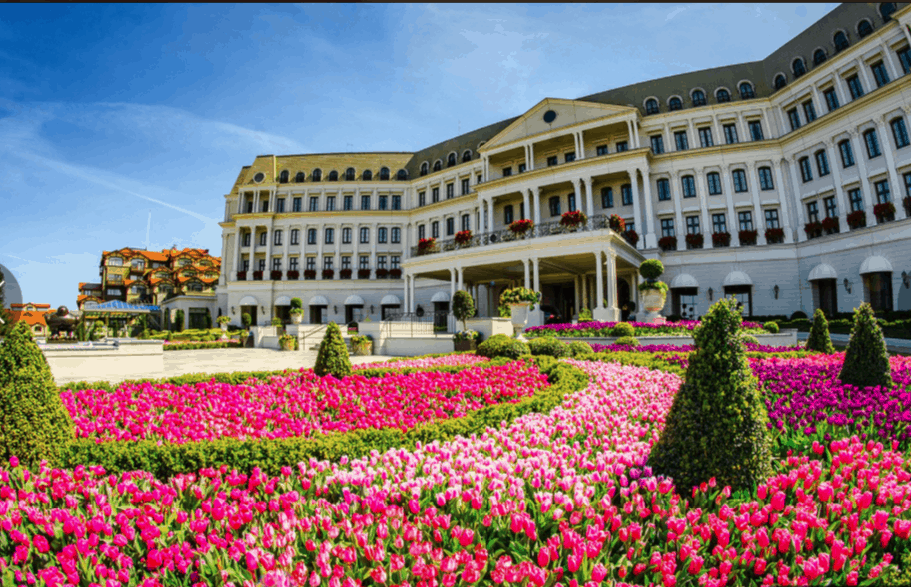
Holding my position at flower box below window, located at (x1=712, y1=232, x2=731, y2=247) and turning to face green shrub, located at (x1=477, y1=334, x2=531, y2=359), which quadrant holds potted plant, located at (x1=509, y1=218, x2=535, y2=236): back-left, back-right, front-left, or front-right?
front-right

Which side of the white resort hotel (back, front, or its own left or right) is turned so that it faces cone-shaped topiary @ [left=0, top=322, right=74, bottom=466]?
front

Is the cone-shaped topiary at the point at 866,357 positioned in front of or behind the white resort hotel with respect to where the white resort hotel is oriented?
in front

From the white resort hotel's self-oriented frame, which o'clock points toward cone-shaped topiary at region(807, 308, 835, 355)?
The cone-shaped topiary is roughly at 11 o'clock from the white resort hotel.

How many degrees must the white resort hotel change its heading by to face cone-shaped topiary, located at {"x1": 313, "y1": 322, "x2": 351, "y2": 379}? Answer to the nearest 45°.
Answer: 0° — it already faces it

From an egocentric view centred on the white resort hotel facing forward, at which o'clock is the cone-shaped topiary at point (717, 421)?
The cone-shaped topiary is roughly at 11 o'clock from the white resort hotel.

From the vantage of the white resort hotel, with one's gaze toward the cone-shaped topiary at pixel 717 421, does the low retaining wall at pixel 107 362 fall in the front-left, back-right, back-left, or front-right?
front-right

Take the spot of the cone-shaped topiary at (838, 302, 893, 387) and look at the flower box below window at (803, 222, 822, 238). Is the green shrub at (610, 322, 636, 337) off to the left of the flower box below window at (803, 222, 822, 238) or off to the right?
left

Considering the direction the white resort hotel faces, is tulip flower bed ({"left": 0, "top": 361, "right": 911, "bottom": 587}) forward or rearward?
forward

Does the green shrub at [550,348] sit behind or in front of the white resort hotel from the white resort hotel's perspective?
in front

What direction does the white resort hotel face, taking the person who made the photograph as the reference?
facing the viewer and to the left of the viewer

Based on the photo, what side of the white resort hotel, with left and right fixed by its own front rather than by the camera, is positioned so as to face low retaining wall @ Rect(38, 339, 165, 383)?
front

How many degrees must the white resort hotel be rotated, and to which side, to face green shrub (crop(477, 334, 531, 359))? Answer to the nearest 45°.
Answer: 0° — it already faces it
